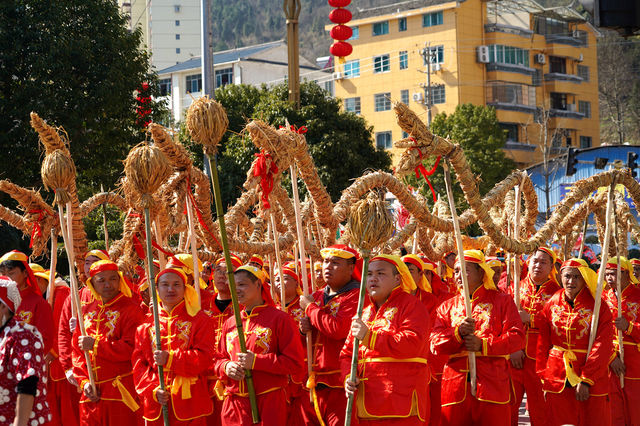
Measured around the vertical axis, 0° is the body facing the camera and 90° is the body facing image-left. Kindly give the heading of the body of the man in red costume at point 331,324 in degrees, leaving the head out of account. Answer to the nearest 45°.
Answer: approximately 45°

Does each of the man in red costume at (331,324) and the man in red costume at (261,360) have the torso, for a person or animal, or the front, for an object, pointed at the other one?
no

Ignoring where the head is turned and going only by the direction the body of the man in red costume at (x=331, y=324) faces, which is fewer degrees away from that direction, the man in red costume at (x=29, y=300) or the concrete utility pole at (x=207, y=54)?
the man in red costume

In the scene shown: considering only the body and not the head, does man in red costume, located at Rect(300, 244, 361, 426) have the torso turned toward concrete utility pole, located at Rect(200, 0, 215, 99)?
no

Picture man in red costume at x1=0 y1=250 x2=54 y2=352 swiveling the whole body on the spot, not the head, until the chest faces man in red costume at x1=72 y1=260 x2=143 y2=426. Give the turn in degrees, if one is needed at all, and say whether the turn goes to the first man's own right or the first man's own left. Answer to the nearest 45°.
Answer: approximately 90° to the first man's own left

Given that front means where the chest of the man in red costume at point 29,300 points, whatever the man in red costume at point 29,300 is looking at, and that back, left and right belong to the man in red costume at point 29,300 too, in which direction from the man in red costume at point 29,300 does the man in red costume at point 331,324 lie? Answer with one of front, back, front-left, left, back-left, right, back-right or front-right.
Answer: left

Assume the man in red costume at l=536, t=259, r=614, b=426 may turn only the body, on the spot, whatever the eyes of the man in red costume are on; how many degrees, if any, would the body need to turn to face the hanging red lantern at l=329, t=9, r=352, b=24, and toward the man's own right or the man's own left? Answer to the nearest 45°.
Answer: approximately 135° to the man's own right

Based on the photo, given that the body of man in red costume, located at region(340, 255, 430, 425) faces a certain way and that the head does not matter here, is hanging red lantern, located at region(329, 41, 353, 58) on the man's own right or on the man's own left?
on the man's own right

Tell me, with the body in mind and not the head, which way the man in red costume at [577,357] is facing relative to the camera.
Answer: toward the camera

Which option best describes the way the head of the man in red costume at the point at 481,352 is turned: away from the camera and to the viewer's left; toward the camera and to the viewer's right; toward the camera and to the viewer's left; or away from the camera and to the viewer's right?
toward the camera and to the viewer's left

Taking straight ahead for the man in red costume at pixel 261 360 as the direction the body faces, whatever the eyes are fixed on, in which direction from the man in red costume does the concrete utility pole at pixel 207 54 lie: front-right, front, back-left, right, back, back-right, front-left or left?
back-right

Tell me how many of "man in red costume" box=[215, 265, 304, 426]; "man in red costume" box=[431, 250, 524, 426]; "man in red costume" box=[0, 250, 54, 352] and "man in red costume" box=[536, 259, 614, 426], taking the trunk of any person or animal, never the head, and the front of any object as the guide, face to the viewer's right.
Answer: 0

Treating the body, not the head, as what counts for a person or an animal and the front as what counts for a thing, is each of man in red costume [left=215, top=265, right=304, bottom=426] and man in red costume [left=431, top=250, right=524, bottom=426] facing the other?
no

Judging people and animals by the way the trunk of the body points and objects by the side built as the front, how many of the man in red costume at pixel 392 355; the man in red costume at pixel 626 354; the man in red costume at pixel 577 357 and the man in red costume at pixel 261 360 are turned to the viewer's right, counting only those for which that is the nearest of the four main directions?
0

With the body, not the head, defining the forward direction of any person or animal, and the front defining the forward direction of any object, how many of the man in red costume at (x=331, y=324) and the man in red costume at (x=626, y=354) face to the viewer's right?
0

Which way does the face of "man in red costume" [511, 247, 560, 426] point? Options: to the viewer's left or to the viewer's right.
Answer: to the viewer's left
